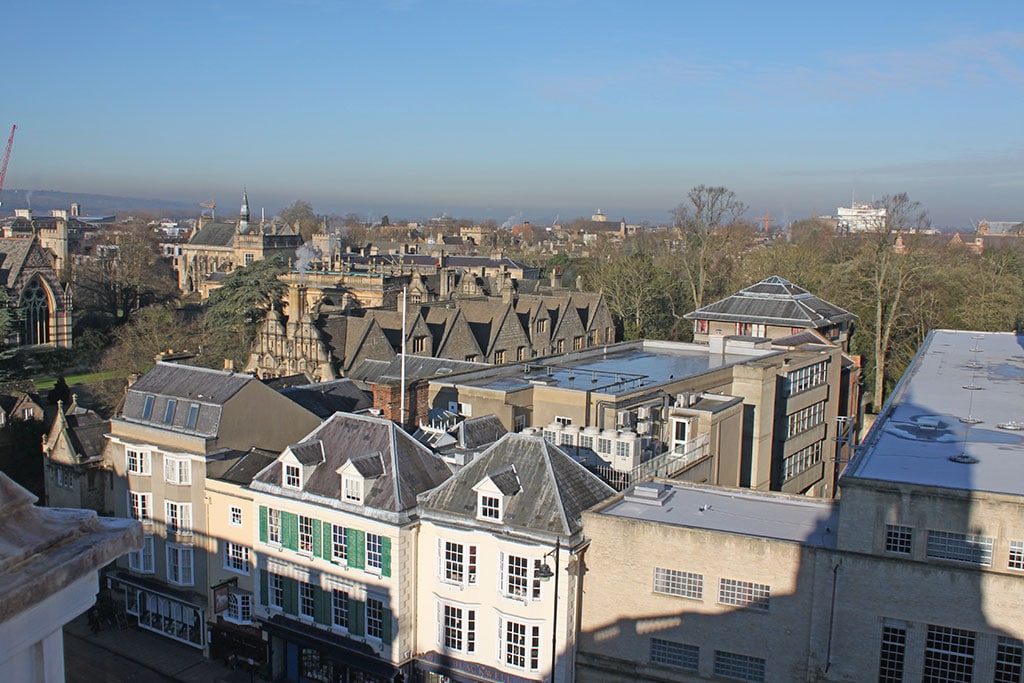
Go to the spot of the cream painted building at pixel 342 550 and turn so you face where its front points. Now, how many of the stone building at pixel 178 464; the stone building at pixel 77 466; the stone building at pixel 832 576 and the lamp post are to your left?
2

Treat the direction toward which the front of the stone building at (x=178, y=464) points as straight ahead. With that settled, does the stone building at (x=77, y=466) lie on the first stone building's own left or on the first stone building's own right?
on the first stone building's own right

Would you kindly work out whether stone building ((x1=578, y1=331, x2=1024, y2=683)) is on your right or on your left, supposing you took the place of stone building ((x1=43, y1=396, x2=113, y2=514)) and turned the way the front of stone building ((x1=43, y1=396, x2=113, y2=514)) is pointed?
on your left

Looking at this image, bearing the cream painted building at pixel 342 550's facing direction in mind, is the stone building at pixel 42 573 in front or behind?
in front

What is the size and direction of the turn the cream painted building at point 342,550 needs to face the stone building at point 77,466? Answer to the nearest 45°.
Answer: approximately 90° to its right

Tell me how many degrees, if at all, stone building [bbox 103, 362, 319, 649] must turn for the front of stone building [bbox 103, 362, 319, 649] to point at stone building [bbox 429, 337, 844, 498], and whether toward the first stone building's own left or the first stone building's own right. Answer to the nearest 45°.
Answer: approximately 135° to the first stone building's own left

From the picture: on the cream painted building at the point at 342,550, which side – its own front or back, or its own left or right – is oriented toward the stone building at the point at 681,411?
back

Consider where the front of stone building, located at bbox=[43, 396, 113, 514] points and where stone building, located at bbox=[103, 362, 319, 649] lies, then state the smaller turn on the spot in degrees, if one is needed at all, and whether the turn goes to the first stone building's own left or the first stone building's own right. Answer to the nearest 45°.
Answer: approximately 90° to the first stone building's own left

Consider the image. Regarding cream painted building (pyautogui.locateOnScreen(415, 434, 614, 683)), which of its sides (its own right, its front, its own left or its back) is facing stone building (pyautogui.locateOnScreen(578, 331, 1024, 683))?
left

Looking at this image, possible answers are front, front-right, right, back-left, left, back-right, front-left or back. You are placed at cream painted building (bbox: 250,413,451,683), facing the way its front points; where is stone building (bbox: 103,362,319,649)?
right

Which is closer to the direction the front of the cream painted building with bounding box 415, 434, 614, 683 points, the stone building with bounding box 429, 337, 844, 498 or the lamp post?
the lamp post

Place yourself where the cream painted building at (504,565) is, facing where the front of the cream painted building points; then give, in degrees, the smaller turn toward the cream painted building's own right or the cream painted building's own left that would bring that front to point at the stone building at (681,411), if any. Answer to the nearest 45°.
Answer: approximately 180°
